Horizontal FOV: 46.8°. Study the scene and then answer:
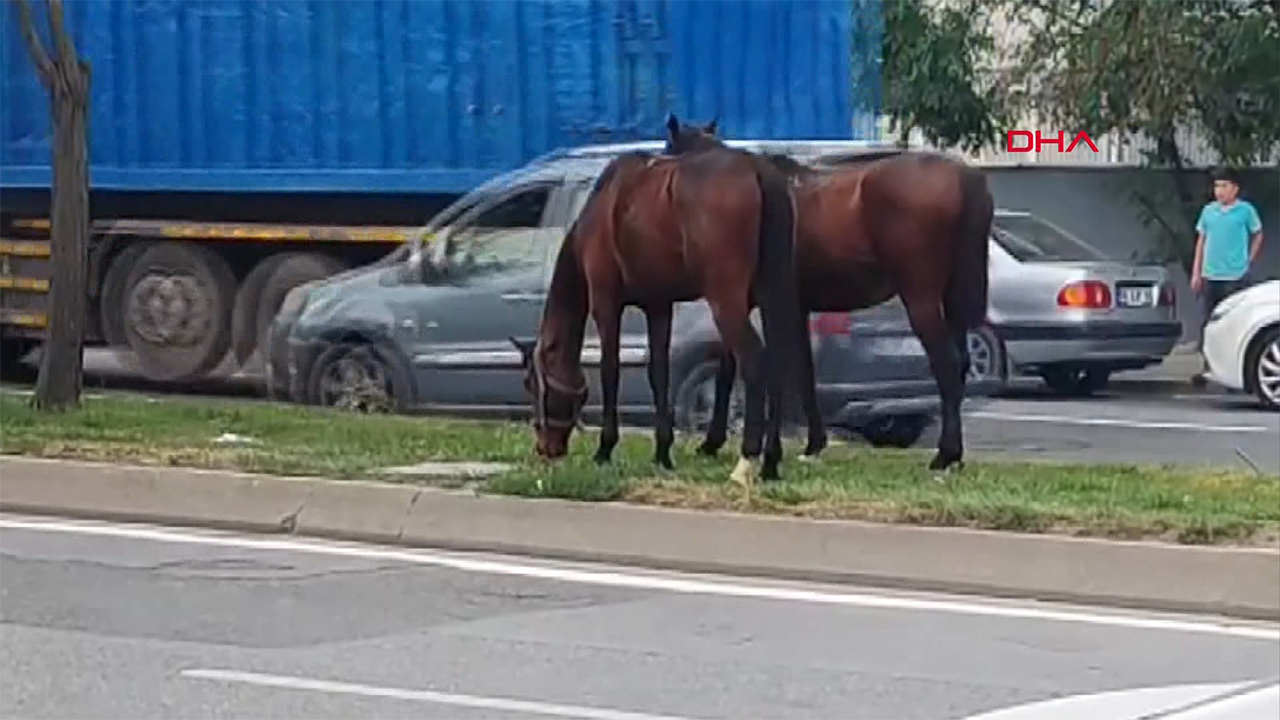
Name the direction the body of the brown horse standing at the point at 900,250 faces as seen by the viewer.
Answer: to the viewer's left

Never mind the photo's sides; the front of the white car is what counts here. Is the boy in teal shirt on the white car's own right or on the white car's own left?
on the white car's own right

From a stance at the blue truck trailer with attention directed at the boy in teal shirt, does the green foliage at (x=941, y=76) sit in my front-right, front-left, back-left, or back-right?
front-left

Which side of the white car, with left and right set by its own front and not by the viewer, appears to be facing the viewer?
left

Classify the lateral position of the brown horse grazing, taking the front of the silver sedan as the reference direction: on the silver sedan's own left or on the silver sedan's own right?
on the silver sedan's own left

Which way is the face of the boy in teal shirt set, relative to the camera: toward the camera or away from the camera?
toward the camera

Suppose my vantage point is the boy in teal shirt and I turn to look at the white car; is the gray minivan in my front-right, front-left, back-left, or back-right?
front-right

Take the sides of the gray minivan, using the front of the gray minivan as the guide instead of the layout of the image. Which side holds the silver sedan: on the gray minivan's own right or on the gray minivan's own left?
on the gray minivan's own right
